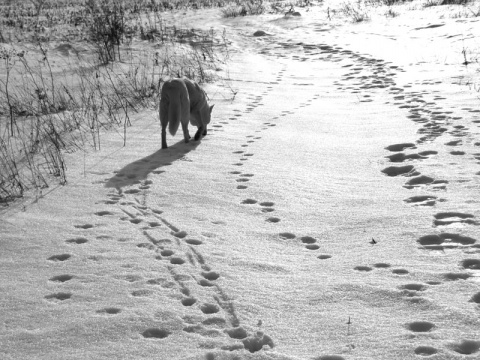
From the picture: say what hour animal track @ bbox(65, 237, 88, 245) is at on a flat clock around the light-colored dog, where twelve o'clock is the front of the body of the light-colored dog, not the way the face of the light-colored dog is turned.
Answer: The animal track is roughly at 5 o'clock from the light-colored dog.

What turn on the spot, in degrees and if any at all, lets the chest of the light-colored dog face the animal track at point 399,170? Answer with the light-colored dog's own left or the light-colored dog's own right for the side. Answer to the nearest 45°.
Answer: approximately 90° to the light-colored dog's own right

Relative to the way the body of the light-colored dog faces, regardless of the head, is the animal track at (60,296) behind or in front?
behind

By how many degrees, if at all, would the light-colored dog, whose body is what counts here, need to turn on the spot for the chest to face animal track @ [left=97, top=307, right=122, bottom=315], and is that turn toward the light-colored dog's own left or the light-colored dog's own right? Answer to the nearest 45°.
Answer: approximately 135° to the light-colored dog's own right

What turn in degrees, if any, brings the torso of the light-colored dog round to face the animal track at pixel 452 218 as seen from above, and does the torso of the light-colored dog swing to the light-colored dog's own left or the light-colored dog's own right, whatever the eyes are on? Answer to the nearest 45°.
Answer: approximately 90° to the light-colored dog's own right

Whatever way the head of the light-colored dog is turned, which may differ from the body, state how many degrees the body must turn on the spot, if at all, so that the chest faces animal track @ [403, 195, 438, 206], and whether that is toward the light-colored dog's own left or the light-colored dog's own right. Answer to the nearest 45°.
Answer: approximately 90° to the light-colored dog's own right

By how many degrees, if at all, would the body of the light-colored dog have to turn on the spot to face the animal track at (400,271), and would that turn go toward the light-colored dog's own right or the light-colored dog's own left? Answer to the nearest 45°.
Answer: approximately 135° to the light-colored dog's own right

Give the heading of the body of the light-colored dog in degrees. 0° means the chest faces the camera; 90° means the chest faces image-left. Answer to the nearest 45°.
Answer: approximately 225°

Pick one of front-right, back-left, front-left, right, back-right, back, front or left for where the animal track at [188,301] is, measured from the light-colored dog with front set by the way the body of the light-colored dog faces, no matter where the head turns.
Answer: back-right
